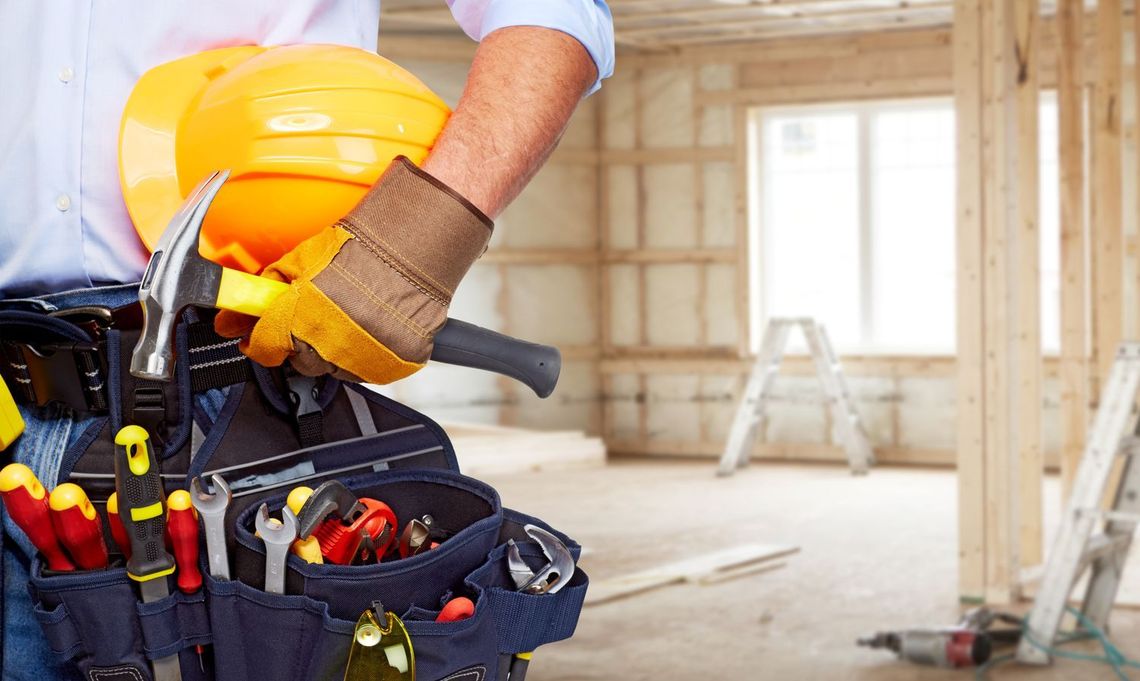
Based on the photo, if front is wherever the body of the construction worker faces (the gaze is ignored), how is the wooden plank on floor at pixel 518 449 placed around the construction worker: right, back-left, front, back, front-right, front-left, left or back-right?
back

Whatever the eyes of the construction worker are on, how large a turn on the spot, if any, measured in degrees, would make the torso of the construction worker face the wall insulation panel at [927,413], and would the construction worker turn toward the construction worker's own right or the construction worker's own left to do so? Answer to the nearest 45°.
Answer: approximately 135° to the construction worker's own left

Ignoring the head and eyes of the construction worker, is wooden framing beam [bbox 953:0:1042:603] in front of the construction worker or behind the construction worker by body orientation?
behind

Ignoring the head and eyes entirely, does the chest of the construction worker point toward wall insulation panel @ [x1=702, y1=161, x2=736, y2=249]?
no

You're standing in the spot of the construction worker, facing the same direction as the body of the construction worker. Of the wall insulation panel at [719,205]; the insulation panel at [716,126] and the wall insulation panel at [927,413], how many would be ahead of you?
0

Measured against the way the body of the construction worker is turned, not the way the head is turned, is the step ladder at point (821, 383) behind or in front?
behind

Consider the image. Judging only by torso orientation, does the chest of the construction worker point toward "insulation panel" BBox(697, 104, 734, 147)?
no

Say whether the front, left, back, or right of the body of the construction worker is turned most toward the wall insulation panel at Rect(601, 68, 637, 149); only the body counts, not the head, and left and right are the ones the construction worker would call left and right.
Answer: back

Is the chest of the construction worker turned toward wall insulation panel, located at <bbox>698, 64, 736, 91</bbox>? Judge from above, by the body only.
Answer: no

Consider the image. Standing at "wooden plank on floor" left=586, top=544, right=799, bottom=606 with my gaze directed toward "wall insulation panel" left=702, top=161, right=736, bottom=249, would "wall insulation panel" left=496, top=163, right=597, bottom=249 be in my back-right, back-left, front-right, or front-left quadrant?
front-left

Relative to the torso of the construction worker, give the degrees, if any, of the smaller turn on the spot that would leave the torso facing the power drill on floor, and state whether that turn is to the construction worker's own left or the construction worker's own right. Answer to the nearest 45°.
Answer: approximately 135° to the construction worker's own left

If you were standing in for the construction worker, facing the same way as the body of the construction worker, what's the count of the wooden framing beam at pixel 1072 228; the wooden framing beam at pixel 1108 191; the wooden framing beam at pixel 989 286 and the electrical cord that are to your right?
0

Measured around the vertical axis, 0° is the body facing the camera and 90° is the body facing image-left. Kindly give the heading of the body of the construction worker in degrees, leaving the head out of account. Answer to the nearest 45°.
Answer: approximately 0°

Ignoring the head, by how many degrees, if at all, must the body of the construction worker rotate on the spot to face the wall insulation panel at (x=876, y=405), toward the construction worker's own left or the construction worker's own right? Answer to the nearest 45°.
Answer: approximately 135° to the construction worker's own left

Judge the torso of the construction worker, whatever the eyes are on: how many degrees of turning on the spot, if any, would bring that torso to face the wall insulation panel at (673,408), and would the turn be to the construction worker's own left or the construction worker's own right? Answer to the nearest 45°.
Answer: approximately 180°

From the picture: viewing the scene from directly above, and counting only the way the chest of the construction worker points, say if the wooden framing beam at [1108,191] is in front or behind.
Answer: behind

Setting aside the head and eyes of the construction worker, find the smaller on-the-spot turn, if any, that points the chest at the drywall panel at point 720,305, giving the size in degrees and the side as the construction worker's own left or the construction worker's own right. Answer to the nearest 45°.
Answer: approximately 180°
